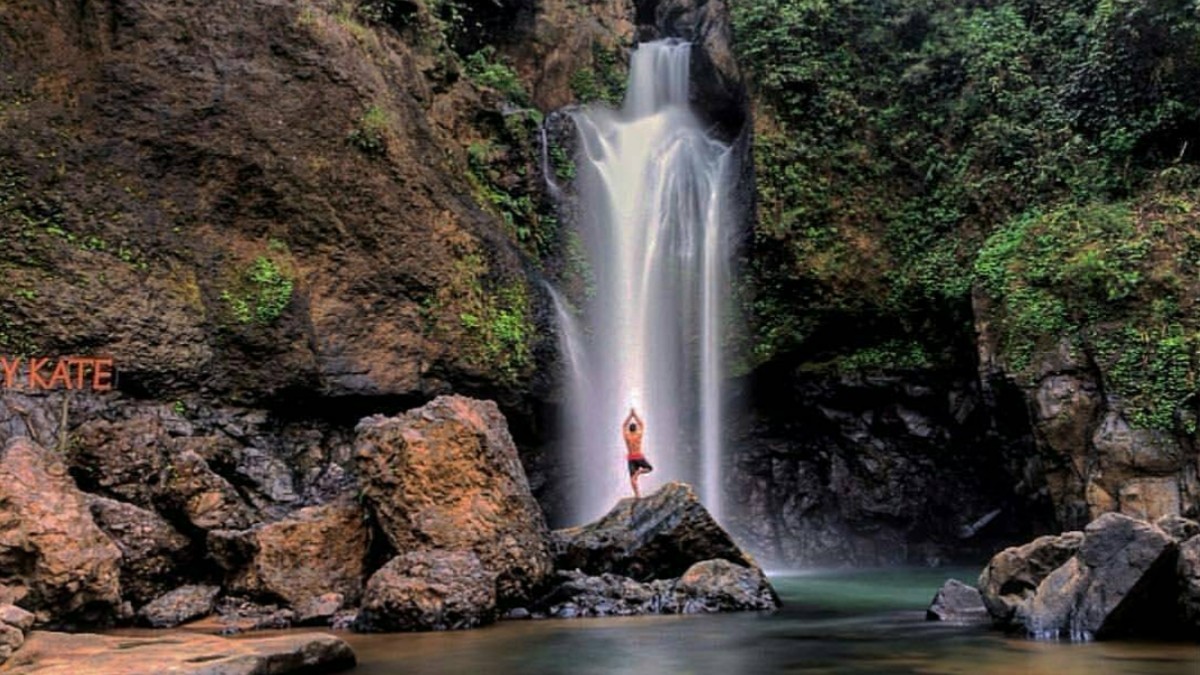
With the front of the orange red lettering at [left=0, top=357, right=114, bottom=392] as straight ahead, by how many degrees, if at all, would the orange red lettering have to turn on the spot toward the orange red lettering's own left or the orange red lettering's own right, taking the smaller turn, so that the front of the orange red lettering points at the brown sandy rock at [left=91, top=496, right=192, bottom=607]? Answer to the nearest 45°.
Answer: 0° — it already faces it

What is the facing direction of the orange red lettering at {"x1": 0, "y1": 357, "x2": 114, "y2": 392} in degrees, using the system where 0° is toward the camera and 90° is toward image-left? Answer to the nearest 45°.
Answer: approximately 0°

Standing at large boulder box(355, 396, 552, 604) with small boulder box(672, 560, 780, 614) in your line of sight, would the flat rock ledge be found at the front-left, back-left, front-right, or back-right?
back-right

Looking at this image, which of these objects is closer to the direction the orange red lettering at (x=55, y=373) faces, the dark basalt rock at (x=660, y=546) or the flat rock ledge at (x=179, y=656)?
the flat rock ledge

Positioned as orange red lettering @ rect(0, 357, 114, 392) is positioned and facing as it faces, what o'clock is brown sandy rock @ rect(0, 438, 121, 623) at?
The brown sandy rock is roughly at 12 o'clock from the orange red lettering.

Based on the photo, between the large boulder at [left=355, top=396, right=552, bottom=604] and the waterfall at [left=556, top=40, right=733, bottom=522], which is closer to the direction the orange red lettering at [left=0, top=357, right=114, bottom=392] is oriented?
the large boulder

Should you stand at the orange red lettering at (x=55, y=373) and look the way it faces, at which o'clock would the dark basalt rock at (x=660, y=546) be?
The dark basalt rock is roughly at 10 o'clock from the orange red lettering.

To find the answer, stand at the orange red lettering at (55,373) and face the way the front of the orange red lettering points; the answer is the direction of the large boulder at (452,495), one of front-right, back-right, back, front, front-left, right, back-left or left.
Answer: front-left

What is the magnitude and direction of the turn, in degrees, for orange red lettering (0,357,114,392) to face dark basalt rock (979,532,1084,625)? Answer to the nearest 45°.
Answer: approximately 45° to its left

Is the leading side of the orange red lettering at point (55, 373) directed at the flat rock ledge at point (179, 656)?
yes
